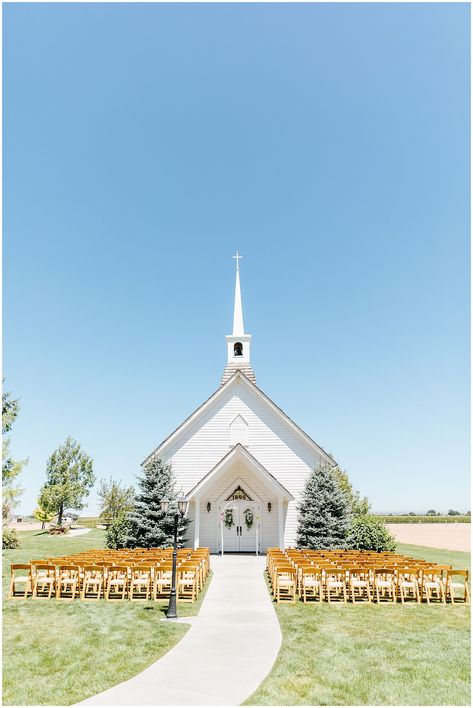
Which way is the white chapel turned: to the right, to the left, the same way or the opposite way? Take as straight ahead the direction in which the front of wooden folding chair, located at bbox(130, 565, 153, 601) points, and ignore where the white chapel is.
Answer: the opposite way

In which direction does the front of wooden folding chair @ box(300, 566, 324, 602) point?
away from the camera

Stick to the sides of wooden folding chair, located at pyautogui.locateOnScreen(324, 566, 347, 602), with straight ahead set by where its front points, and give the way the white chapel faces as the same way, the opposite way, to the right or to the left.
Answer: the opposite way

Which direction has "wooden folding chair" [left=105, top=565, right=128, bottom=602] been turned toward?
away from the camera

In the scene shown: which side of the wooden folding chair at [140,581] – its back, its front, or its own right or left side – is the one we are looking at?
back
